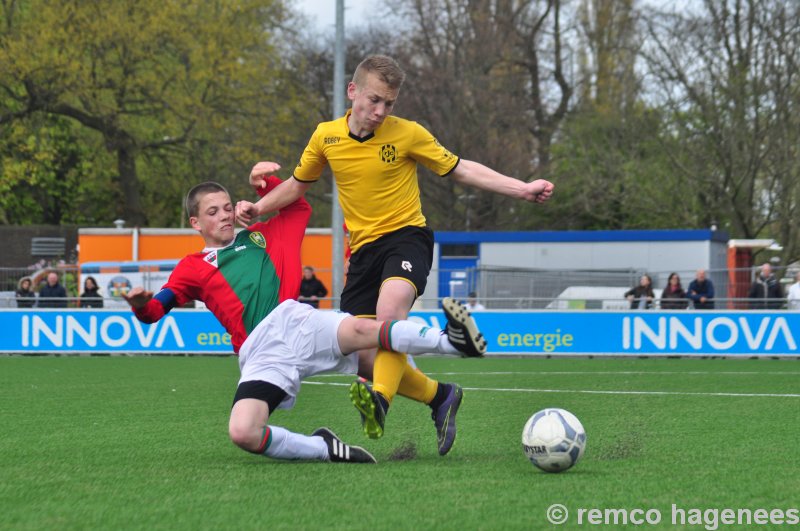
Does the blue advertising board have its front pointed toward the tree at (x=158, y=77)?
no

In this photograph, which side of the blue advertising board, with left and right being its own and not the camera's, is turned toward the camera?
front

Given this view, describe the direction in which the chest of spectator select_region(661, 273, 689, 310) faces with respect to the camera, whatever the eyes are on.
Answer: toward the camera

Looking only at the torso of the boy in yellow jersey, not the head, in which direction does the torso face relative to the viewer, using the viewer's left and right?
facing the viewer

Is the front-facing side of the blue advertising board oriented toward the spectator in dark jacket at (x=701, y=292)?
no

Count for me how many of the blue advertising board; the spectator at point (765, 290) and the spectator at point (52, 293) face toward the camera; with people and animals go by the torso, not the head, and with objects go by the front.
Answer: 3

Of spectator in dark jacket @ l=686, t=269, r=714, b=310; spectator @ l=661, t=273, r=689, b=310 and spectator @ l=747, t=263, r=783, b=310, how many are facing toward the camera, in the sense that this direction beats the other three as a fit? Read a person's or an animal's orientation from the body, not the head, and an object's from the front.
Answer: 3

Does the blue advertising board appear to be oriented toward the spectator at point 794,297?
no

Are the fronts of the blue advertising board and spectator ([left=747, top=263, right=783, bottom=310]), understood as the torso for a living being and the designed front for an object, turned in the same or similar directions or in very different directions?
same or similar directions

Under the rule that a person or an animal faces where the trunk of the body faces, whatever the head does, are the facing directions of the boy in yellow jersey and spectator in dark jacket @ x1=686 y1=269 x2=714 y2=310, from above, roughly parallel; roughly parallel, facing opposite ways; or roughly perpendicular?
roughly parallel

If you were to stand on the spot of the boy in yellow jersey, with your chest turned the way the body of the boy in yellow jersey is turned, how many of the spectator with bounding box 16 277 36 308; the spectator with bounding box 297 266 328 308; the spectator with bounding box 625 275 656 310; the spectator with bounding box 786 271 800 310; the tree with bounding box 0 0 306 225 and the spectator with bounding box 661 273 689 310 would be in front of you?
0

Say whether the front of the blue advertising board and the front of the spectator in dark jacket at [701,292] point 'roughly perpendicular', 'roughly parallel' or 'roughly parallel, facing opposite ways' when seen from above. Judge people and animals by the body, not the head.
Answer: roughly parallel
